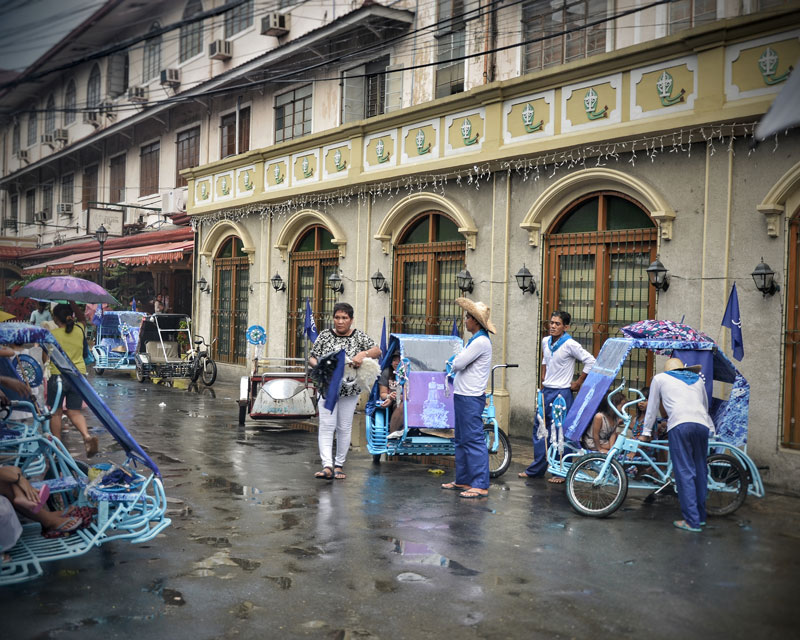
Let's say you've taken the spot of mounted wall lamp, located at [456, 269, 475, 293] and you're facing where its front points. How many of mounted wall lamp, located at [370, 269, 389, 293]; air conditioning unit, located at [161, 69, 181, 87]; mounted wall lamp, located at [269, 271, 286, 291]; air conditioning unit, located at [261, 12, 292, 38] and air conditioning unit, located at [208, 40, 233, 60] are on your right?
5

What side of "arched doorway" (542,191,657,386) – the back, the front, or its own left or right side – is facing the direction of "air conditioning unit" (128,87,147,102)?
right

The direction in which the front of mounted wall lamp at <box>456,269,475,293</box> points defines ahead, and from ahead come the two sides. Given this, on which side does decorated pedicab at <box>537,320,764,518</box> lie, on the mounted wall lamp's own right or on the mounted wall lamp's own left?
on the mounted wall lamp's own left

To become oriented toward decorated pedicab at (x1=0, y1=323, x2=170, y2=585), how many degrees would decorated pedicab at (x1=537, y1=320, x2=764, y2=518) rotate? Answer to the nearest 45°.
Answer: approximately 45° to its left

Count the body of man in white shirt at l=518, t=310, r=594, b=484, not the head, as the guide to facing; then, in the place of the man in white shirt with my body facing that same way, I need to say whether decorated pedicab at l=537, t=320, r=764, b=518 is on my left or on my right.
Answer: on my left

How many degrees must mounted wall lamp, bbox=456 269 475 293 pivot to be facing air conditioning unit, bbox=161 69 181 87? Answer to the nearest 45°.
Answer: approximately 90° to its right

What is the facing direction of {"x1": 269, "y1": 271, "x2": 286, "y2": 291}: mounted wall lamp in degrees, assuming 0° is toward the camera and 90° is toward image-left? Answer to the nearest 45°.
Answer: approximately 45°

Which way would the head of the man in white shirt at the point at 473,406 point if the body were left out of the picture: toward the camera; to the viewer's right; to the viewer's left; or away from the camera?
to the viewer's left

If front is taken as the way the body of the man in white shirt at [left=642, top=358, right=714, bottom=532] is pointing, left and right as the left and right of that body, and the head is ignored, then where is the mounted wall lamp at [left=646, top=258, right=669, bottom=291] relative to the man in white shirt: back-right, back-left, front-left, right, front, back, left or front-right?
front-right

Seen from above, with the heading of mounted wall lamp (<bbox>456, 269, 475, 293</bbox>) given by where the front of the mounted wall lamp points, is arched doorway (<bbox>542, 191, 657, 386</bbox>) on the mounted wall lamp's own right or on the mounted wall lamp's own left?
on the mounted wall lamp's own left

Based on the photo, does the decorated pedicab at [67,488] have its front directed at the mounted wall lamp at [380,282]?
no

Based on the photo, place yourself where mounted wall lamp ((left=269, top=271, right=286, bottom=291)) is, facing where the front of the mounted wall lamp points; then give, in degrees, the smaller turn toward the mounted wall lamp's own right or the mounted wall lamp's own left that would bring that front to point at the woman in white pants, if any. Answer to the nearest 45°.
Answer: approximately 45° to the mounted wall lamp's own left

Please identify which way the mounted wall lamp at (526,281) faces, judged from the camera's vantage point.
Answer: facing the viewer and to the left of the viewer
